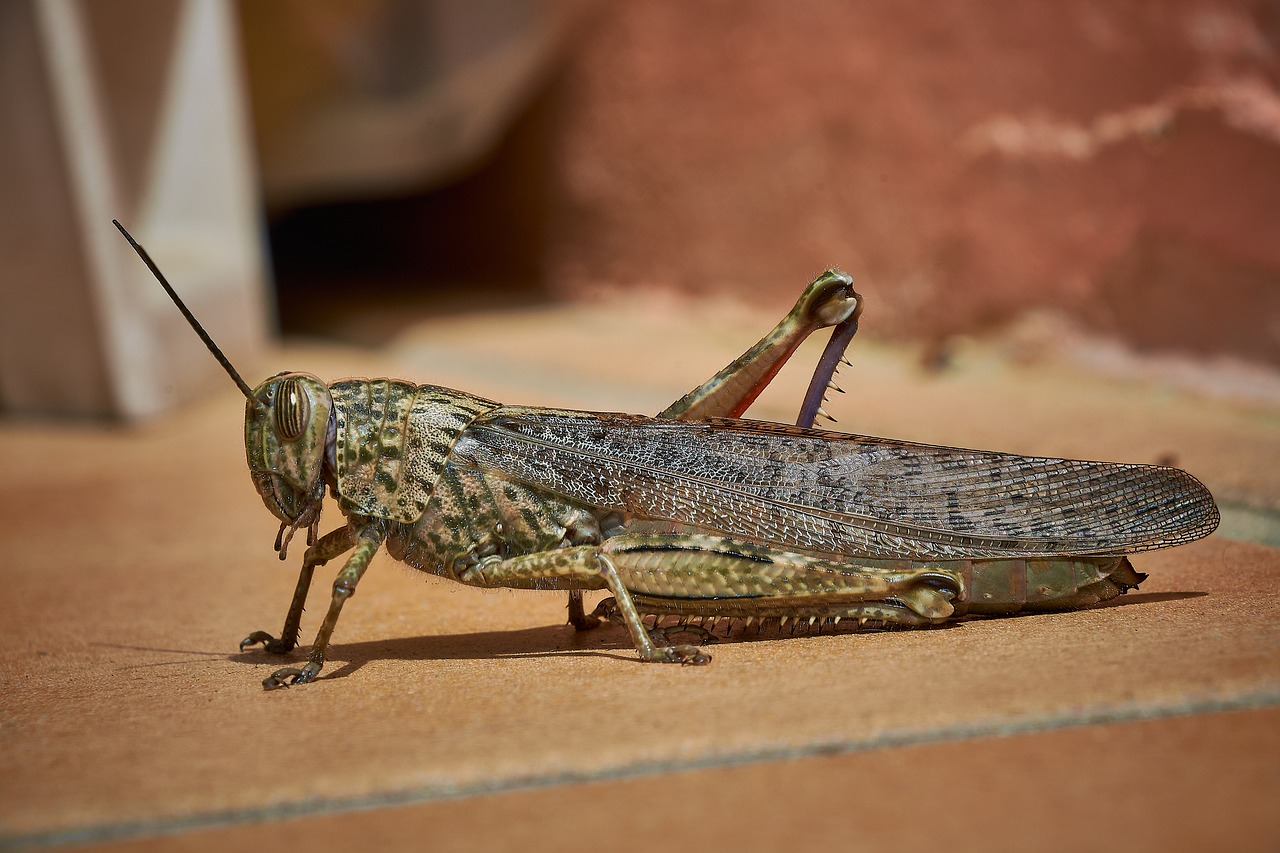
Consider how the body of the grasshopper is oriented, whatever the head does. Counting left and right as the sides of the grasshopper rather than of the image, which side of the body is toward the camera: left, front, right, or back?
left

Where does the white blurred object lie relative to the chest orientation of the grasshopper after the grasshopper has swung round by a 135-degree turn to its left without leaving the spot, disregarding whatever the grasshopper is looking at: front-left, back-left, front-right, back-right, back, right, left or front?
back
